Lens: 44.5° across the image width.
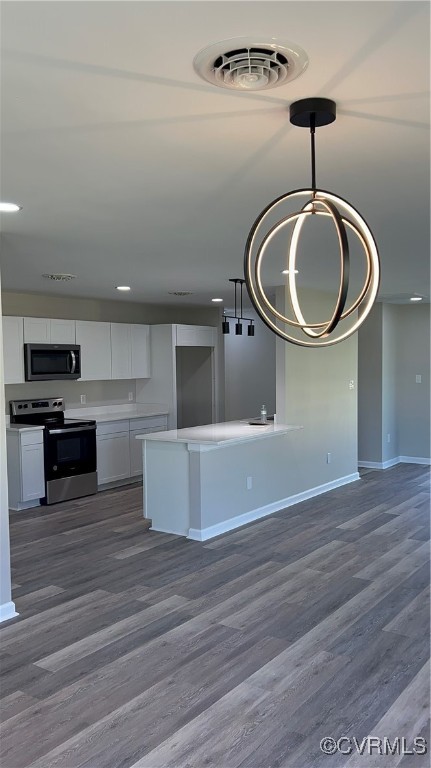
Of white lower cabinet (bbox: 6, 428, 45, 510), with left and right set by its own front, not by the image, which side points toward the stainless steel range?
left

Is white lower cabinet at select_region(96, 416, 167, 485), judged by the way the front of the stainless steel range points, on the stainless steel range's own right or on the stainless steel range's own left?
on the stainless steel range's own left

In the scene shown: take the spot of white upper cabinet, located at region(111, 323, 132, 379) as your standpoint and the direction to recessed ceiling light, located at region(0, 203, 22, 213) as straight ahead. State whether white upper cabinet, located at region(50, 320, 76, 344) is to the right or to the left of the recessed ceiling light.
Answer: right

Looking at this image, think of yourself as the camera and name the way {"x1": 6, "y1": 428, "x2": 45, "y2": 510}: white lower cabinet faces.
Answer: facing the viewer and to the right of the viewer

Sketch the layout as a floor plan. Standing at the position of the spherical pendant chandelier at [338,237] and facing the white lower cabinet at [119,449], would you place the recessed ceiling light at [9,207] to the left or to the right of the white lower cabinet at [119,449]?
left

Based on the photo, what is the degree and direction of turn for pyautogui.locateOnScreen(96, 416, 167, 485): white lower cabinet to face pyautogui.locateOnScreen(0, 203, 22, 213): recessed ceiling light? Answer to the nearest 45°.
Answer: approximately 45° to its right

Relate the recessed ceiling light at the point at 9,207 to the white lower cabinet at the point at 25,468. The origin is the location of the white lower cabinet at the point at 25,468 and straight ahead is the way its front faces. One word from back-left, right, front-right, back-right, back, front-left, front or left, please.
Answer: front-right

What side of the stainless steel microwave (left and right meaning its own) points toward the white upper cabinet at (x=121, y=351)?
left

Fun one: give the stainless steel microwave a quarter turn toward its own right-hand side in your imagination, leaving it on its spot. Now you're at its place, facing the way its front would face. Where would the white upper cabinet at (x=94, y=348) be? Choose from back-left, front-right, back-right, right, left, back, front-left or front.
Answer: back
